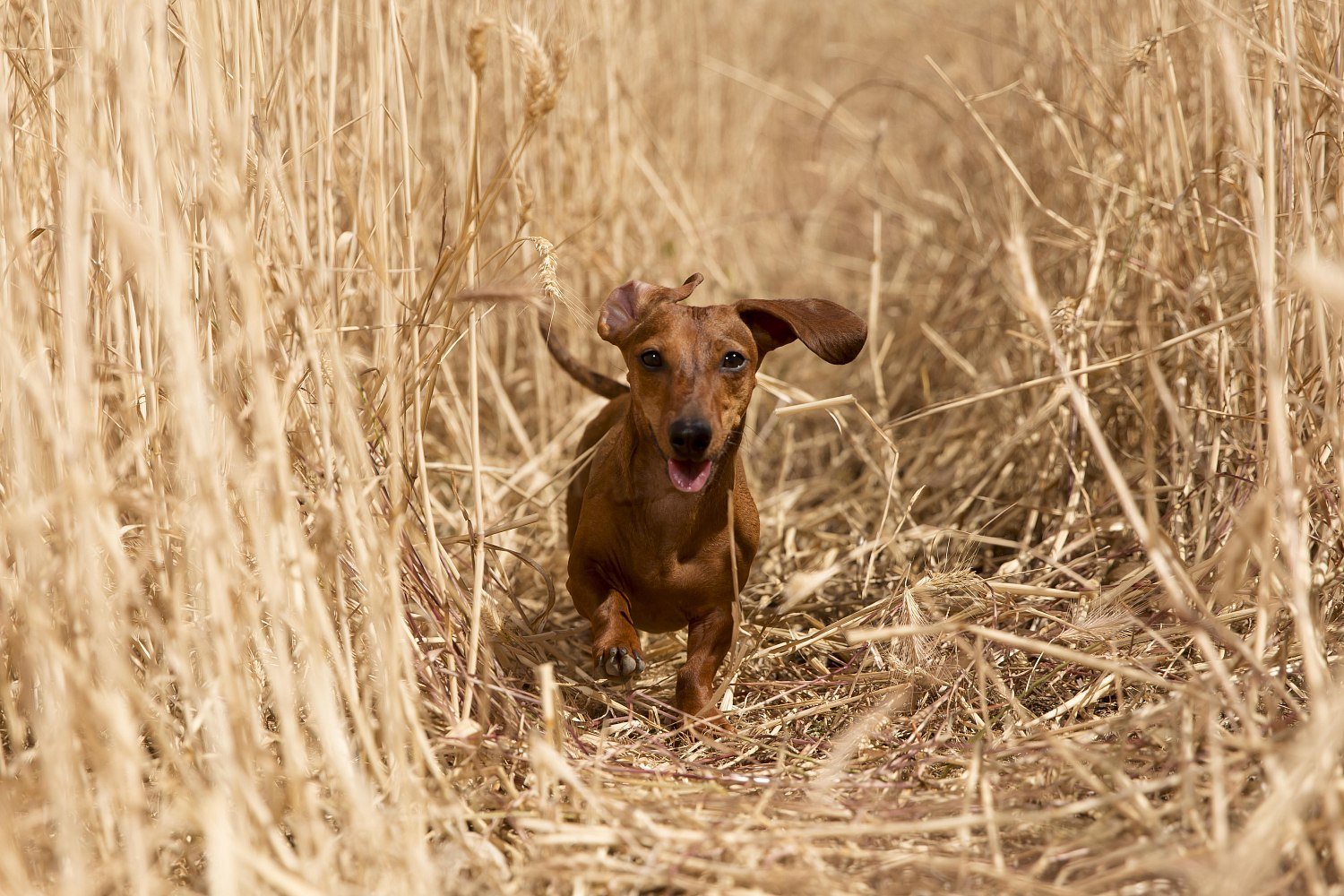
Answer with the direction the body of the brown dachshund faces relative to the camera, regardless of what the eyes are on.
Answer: toward the camera
